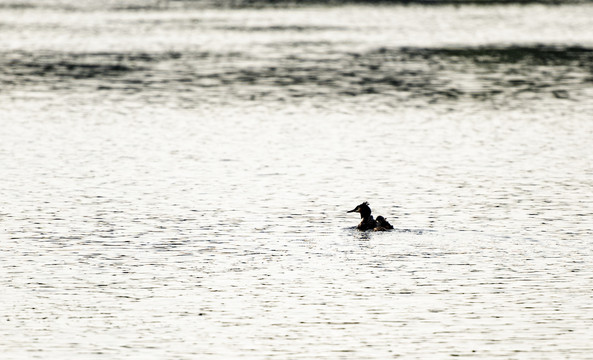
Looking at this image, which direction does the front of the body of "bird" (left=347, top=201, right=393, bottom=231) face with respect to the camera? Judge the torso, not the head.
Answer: to the viewer's left
